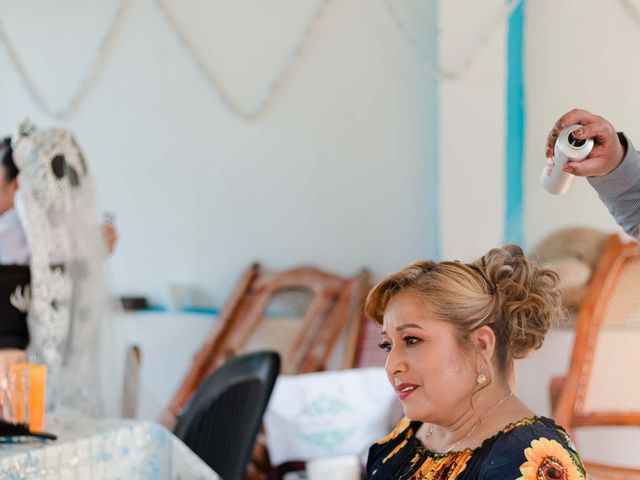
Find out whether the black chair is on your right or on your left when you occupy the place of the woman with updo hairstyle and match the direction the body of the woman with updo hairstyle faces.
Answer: on your right

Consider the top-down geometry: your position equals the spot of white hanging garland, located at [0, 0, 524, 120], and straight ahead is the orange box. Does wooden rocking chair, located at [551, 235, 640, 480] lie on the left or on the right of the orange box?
left

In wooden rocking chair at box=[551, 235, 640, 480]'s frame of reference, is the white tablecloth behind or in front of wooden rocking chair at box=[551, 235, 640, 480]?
in front

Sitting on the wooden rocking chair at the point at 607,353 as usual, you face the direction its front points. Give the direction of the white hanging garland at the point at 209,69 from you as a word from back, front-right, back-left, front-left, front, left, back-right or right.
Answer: right

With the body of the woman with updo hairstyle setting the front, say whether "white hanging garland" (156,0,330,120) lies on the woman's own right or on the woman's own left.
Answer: on the woman's own right

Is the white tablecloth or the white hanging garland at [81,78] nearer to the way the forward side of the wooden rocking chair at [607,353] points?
the white tablecloth

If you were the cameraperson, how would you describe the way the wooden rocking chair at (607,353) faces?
facing the viewer and to the left of the viewer

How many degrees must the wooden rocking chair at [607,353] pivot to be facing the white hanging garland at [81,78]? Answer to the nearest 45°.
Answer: approximately 90° to its right

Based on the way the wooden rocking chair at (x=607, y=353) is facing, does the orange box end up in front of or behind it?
in front

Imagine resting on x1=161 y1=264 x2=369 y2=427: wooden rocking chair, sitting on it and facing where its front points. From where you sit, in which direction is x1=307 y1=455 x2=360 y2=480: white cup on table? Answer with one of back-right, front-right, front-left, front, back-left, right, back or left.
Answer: front-left
